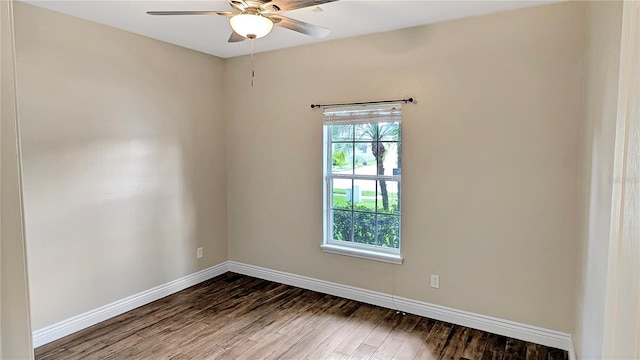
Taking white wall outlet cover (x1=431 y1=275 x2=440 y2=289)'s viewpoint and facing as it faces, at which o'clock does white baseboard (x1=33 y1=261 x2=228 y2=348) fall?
The white baseboard is roughly at 1 o'clock from the white wall outlet cover.

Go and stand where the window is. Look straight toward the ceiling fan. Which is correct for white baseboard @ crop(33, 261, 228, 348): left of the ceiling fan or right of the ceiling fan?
right

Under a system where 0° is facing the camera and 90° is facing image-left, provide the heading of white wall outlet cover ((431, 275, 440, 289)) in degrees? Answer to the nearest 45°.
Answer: approximately 45°
